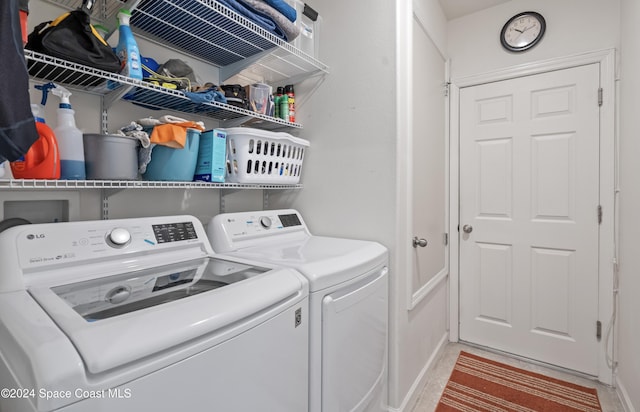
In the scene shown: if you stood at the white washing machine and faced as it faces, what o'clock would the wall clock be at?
The wall clock is roughly at 10 o'clock from the white washing machine.

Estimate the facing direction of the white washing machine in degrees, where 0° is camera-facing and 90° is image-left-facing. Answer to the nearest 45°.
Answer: approximately 315°

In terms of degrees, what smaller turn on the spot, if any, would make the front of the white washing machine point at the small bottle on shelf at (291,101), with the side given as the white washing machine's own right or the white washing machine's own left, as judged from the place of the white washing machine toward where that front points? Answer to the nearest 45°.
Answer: approximately 90° to the white washing machine's own left

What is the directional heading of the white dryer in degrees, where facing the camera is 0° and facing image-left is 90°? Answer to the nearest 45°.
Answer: approximately 315°

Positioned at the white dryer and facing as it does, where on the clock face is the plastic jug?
The plastic jug is roughly at 4 o'clock from the white dryer.

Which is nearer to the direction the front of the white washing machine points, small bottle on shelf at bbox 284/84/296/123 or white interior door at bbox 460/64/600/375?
the white interior door

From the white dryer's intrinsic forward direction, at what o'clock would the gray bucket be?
The gray bucket is roughly at 4 o'clock from the white dryer.
